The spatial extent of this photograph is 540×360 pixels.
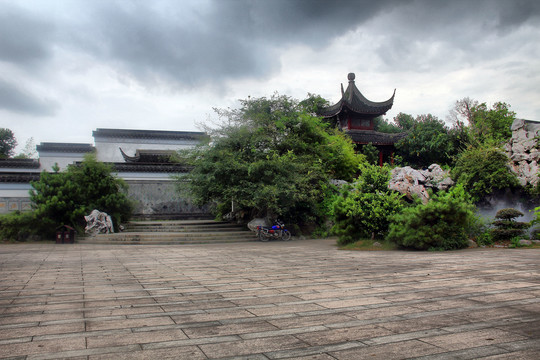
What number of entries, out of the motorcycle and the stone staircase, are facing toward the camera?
1

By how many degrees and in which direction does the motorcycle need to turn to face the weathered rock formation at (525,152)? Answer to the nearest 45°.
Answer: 0° — it already faces it

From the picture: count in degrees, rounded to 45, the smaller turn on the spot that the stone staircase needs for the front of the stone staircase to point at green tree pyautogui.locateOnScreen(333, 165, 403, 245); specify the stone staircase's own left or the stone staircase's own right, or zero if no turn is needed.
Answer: approximately 45° to the stone staircase's own left

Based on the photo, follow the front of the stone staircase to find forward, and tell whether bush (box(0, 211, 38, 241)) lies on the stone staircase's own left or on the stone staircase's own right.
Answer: on the stone staircase's own right

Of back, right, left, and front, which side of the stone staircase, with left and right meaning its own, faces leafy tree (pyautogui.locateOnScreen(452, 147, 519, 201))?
left

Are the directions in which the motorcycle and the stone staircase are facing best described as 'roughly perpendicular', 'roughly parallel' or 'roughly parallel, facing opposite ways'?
roughly perpendicular

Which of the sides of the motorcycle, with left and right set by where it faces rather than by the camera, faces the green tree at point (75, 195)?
back

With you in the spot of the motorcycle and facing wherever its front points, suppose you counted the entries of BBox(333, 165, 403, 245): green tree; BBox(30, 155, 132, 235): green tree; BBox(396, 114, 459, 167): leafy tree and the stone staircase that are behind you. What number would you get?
2

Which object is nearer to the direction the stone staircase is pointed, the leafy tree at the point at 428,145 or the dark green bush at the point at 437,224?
the dark green bush

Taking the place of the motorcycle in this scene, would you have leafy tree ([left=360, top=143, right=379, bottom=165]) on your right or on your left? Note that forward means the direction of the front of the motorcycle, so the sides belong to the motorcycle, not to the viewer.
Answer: on your left

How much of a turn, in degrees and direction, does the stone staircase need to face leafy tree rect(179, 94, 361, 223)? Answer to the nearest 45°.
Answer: approximately 90° to its left

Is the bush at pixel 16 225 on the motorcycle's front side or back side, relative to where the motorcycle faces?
on the back side
